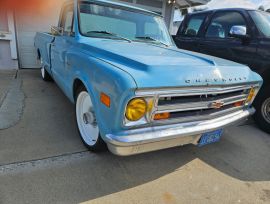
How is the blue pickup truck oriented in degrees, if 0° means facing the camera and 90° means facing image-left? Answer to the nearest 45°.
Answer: approximately 315°
